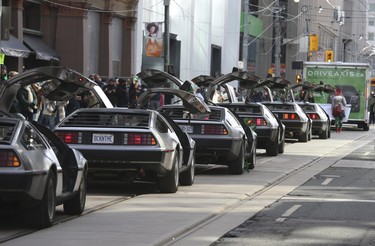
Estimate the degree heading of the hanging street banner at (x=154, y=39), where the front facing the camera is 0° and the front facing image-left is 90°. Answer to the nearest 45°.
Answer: approximately 0°

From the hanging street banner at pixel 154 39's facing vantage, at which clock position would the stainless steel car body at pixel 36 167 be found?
The stainless steel car body is roughly at 12 o'clock from the hanging street banner.

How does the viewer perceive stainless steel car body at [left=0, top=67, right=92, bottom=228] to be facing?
facing away from the viewer and to the right of the viewer

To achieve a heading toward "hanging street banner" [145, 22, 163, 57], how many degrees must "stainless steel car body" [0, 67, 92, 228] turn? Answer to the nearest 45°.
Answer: approximately 45° to its left
